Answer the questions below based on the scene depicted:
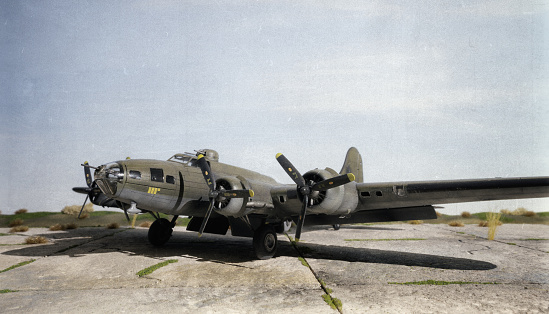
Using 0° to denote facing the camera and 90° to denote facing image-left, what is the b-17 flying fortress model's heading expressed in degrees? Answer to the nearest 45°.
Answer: approximately 45°

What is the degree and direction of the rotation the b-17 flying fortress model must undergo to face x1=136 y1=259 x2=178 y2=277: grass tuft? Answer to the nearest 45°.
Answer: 0° — it already faces it
